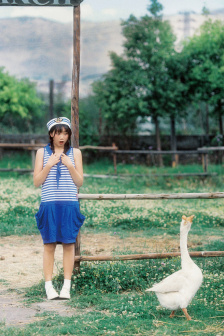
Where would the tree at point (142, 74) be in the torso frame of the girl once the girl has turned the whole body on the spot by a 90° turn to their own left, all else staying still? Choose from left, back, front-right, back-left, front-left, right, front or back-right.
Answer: left

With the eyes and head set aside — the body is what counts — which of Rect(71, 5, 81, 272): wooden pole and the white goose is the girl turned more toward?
the white goose

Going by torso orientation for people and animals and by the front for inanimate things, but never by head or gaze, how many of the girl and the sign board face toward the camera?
2

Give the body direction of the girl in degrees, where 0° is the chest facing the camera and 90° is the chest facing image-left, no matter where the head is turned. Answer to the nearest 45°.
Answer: approximately 0°

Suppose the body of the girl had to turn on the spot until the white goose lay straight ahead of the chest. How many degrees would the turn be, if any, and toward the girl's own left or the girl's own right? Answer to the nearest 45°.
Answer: approximately 45° to the girl's own left

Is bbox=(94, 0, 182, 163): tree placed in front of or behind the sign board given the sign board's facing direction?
behind

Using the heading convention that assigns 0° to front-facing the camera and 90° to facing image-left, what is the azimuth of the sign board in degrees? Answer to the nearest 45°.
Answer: approximately 0°

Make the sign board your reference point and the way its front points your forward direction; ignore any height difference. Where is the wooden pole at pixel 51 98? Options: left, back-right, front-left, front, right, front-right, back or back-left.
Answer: back

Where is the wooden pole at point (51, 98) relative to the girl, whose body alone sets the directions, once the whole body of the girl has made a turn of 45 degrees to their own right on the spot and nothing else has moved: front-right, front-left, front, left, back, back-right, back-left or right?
back-right

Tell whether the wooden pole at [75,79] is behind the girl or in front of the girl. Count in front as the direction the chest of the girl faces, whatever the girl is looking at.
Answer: behind
